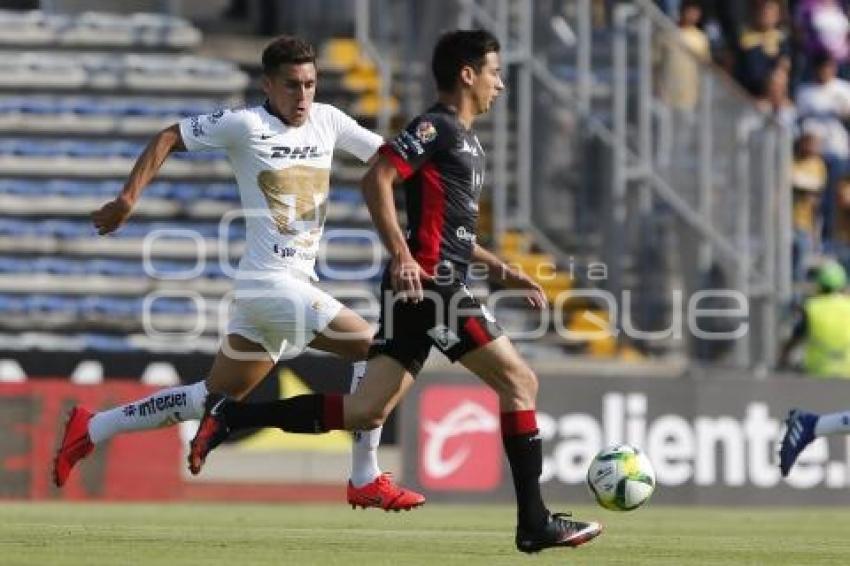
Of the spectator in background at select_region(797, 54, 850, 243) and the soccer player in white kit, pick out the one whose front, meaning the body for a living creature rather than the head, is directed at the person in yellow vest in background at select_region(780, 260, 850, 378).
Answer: the spectator in background at select_region(797, 54, 850, 243)

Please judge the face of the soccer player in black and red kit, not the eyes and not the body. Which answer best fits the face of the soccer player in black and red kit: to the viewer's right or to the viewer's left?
to the viewer's right

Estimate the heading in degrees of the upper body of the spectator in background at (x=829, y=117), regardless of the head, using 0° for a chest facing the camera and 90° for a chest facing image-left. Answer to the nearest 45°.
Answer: approximately 0°

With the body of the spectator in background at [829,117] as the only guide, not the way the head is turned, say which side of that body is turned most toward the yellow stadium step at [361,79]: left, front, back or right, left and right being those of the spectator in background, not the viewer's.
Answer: right

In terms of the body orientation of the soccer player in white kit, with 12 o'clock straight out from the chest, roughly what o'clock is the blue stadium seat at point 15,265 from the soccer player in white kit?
The blue stadium seat is roughly at 7 o'clock from the soccer player in white kit.

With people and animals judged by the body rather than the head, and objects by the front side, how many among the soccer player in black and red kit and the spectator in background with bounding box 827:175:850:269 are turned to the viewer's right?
1

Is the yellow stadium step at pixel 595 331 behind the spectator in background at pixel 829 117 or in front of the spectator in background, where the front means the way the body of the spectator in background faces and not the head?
in front

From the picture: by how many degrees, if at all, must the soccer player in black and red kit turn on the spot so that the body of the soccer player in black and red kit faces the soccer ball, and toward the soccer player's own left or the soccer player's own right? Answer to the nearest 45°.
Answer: approximately 45° to the soccer player's own left

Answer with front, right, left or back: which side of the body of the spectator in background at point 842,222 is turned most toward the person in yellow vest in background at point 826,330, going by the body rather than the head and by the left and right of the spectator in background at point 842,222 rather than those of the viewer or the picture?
front

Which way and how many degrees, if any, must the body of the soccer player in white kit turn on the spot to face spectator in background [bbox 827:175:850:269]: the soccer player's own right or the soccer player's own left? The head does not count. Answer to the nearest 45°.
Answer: approximately 90° to the soccer player's own left

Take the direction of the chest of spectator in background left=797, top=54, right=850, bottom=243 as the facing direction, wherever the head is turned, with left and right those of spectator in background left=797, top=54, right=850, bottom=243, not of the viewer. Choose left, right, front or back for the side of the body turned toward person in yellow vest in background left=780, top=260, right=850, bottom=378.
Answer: front

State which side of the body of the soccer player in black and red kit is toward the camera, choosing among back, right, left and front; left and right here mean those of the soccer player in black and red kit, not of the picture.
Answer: right

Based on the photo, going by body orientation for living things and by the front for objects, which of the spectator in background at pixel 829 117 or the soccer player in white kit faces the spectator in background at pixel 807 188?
the spectator in background at pixel 829 117
